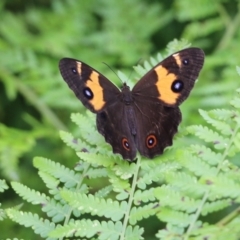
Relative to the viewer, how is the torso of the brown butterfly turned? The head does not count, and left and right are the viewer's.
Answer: facing away from the viewer
